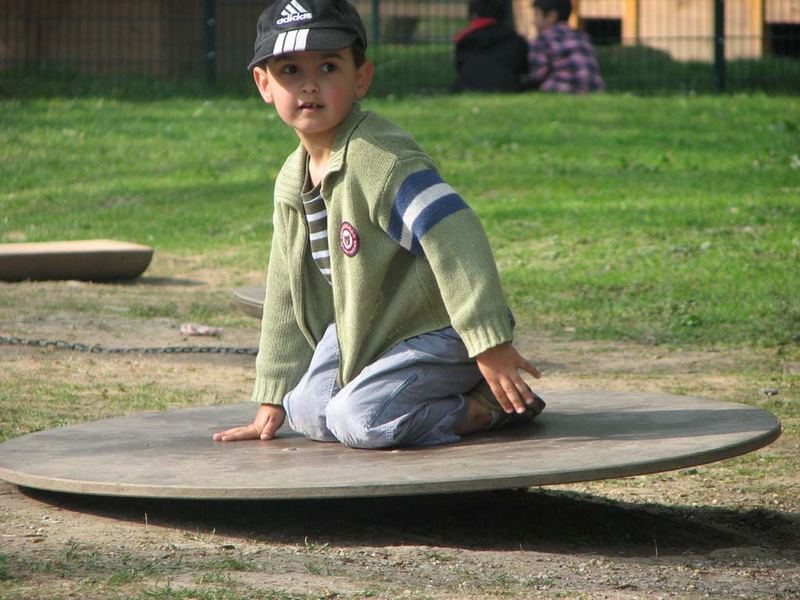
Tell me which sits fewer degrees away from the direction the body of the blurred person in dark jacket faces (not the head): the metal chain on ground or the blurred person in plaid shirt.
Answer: the blurred person in plaid shirt

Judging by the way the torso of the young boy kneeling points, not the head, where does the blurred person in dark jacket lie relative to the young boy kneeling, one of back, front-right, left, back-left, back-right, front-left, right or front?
back-right

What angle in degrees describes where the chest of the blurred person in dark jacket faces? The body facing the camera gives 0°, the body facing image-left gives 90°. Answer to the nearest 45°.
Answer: approximately 180°

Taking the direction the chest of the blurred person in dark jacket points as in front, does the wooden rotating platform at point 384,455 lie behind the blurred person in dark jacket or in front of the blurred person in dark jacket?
behind

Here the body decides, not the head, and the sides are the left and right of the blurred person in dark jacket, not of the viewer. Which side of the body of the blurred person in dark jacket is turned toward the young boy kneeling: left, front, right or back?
back

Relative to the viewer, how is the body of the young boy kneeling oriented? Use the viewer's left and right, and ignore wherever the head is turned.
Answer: facing the viewer and to the left of the viewer

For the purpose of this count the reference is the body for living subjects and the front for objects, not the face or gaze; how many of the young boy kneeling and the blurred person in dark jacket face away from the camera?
1

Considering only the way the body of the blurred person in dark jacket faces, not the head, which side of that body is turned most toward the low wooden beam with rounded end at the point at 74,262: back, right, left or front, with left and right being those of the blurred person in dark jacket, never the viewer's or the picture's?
back

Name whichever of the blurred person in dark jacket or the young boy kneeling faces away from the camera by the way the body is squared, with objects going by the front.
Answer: the blurred person in dark jacket
